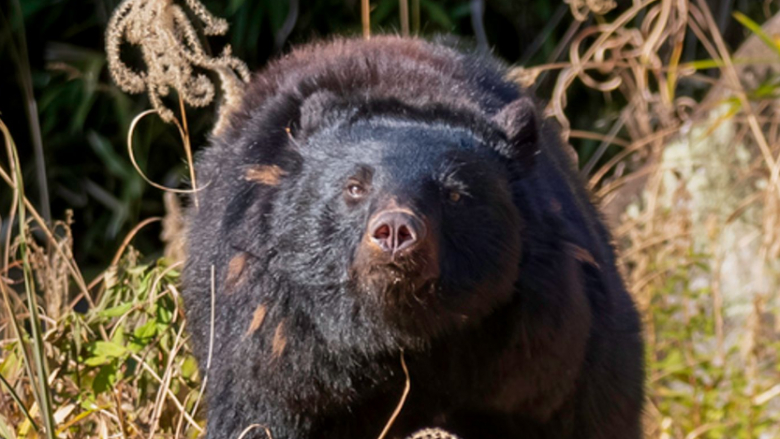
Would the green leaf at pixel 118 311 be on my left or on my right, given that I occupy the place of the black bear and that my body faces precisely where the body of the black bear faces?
on my right

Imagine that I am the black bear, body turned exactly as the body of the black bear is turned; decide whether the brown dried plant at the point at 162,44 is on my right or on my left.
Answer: on my right

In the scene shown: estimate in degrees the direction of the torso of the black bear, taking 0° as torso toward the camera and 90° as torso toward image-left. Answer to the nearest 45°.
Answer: approximately 0°
